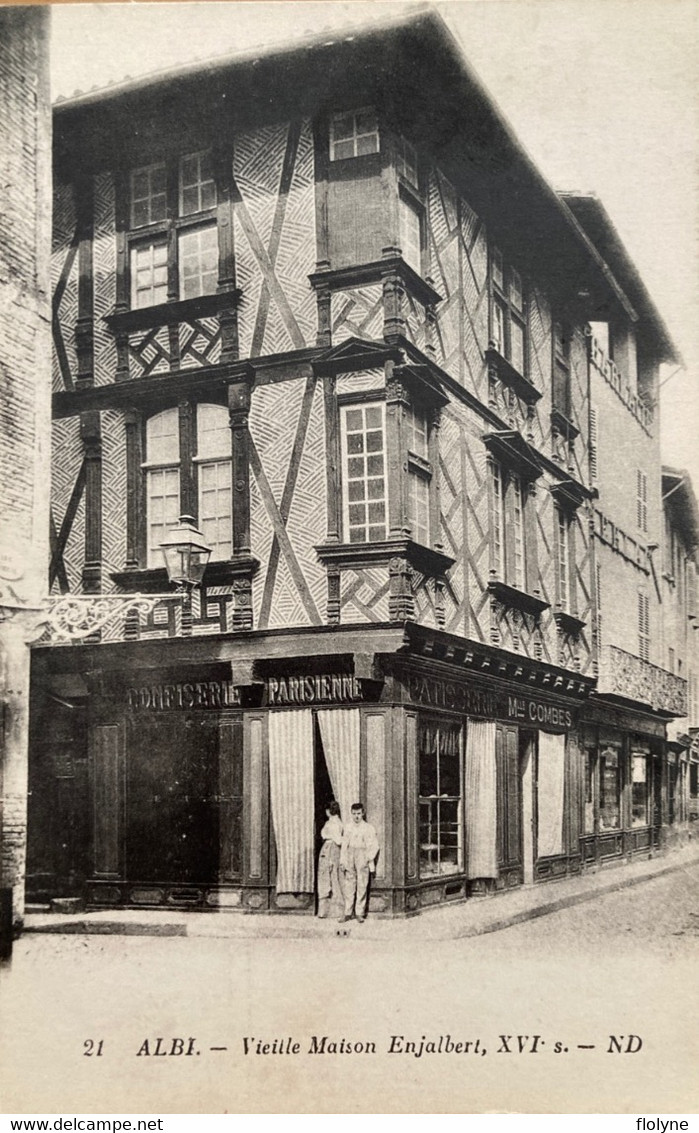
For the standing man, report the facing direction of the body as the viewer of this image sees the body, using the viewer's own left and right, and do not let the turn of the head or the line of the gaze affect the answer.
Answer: facing the viewer
